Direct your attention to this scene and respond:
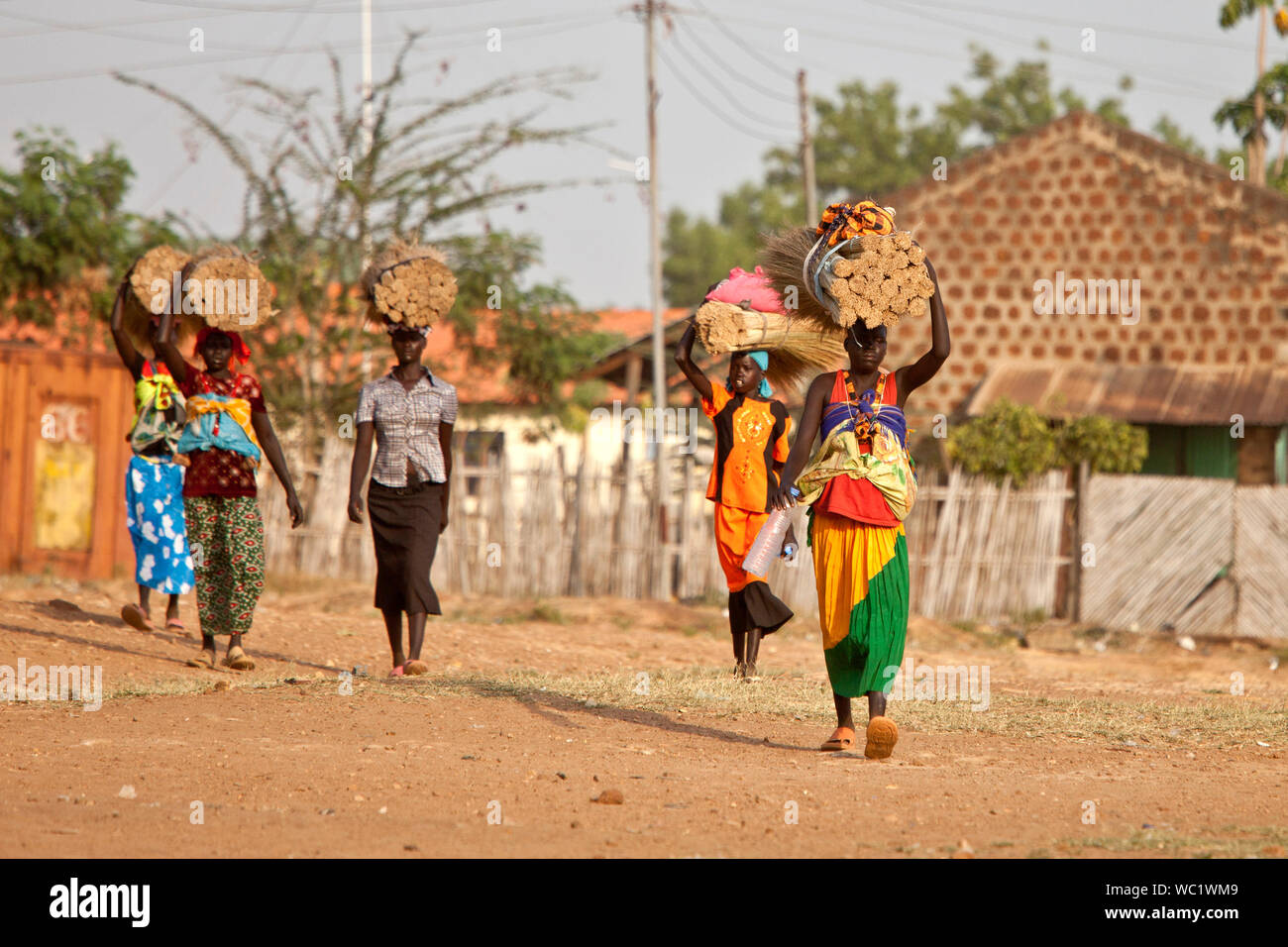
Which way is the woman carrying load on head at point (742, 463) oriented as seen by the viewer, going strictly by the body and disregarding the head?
toward the camera

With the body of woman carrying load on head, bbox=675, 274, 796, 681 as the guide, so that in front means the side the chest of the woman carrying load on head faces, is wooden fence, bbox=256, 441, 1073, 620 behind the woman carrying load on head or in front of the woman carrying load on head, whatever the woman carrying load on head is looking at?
behind

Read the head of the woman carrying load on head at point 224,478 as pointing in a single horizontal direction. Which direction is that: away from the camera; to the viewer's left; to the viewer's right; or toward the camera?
toward the camera

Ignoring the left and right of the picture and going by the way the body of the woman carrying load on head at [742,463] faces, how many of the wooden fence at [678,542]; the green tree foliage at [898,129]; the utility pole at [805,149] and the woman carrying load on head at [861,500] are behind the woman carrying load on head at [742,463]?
3

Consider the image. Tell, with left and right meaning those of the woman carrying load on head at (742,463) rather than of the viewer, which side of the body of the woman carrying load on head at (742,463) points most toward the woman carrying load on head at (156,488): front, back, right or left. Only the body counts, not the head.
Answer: right

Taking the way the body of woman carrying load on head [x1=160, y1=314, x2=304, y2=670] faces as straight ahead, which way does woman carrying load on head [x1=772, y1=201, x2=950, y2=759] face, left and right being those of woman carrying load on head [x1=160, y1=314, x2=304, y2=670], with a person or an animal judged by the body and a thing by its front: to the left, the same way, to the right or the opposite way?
the same way

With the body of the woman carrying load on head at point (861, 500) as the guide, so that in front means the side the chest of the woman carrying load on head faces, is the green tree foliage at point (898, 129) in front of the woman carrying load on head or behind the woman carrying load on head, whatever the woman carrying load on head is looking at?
behind

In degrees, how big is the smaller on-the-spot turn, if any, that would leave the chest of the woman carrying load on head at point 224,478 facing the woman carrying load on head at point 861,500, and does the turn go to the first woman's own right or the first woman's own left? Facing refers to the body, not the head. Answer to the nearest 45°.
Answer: approximately 45° to the first woman's own left

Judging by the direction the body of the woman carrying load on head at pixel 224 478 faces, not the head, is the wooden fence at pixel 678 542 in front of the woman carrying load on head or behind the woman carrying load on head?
behind

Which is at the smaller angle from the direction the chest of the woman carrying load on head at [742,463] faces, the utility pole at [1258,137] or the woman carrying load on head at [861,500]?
the woman carrying load on head

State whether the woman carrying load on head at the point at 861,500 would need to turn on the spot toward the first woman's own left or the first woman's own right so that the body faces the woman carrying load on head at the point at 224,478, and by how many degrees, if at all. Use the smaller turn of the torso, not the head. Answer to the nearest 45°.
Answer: approximately 135° to the first woman's own right

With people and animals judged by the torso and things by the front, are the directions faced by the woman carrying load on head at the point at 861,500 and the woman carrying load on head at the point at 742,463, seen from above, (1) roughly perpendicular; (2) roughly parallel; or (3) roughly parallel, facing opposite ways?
roughly parallel

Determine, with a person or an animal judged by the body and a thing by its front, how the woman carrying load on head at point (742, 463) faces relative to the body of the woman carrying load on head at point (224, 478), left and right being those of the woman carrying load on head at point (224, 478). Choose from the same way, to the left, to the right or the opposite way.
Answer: the same way

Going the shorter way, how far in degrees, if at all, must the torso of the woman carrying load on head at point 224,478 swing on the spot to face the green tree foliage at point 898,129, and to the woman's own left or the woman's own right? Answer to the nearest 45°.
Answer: approximately 135° to the woman's own left

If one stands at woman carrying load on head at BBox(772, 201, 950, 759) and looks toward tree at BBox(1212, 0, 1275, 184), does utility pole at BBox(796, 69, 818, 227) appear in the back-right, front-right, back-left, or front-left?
front-left

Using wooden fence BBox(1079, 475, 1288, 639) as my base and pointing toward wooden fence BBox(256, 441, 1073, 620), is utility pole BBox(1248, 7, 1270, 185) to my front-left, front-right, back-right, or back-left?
back-right

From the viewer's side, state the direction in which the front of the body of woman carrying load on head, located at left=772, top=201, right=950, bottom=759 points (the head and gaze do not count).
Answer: toward the camera
